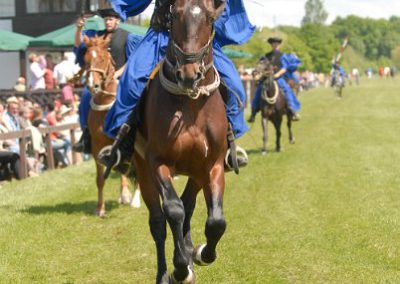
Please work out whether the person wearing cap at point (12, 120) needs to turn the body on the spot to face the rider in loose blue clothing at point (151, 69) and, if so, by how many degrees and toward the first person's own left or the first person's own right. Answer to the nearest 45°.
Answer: approximately 45° to the first person's own right

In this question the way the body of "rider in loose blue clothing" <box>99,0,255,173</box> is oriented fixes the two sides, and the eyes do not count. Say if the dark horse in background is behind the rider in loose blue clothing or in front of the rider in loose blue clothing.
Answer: behind

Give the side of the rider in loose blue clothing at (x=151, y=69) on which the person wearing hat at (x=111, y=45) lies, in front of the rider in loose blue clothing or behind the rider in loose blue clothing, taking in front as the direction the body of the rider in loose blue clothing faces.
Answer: behind

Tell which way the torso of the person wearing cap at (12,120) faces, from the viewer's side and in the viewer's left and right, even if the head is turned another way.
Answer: facing the viewer and to the right of the viewer

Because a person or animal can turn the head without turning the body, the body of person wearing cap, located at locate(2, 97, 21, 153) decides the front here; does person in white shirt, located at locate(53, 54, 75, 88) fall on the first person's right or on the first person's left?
on the first person's left

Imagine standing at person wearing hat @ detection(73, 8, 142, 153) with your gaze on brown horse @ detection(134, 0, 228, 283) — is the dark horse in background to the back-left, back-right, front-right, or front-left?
back-left

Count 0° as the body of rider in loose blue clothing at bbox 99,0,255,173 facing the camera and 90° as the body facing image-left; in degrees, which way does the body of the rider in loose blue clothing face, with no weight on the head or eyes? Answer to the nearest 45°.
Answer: approximately 0°

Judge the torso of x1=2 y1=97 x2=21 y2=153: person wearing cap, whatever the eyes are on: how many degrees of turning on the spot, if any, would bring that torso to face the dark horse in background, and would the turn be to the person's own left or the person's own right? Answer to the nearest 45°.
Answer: approximately 45° to the person's own left

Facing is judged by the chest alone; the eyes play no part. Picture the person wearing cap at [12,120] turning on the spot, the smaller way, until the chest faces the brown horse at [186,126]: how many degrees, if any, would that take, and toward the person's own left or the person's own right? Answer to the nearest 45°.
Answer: approximately 45° to the person's own right

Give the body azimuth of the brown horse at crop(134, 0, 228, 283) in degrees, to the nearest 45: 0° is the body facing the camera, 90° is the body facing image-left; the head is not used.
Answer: approximately 0°

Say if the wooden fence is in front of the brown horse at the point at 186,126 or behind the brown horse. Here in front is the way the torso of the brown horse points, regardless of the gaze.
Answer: behind
